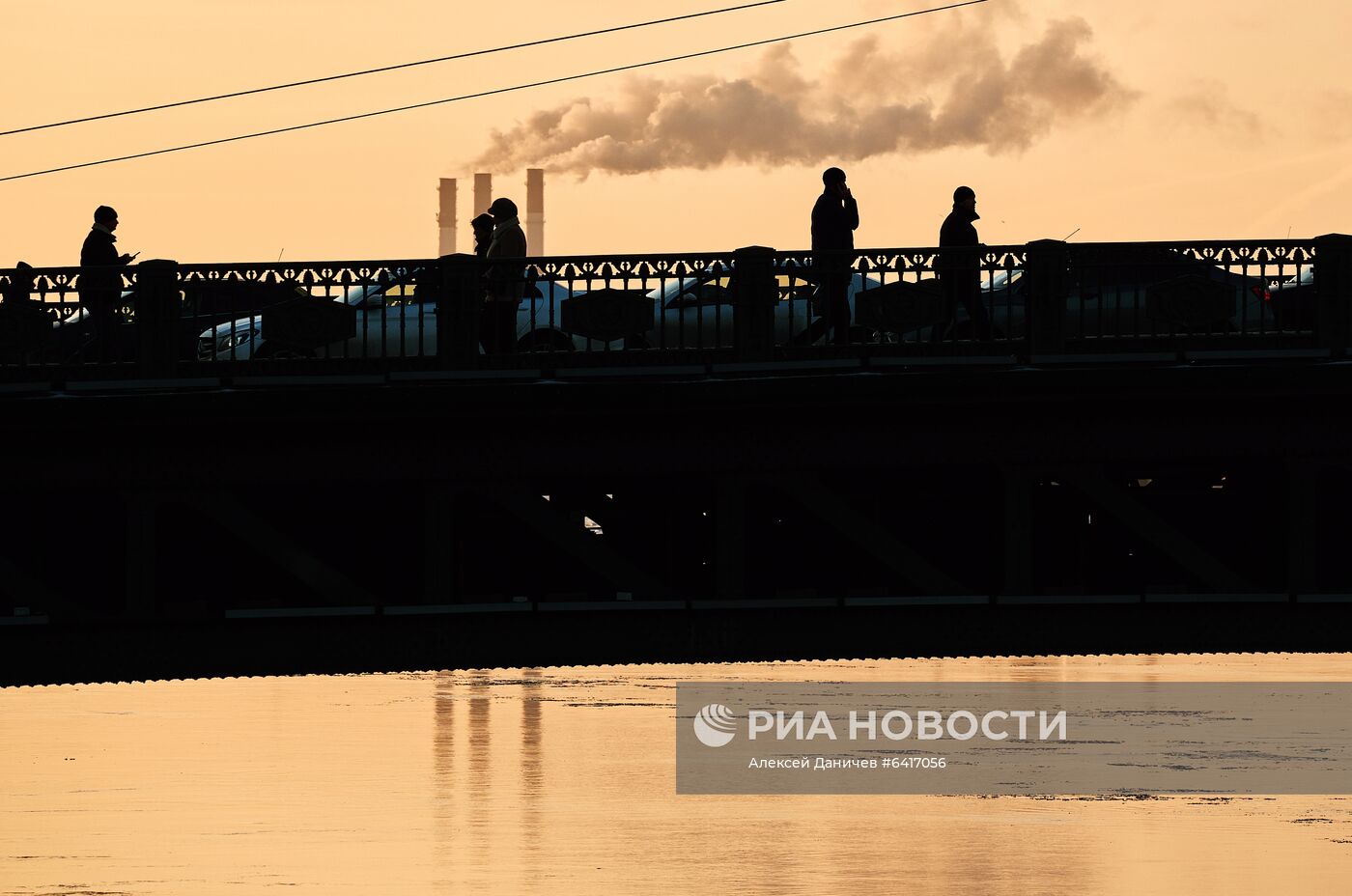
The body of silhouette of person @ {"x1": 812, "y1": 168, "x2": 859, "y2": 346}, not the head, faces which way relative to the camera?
to the viewer's right

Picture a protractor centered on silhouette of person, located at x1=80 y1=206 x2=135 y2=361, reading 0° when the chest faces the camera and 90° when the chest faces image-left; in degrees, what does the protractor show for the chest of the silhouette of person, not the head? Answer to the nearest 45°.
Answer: approximately 270°

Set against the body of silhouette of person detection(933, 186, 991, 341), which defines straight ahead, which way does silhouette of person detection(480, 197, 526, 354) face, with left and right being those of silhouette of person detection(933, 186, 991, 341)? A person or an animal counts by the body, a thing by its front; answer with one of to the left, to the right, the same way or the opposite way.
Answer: the opposite way

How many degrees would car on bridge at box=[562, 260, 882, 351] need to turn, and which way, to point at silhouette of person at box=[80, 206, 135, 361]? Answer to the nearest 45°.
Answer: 0° — it already faces them

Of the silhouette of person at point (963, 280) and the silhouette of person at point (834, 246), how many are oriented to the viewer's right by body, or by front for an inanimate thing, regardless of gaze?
2

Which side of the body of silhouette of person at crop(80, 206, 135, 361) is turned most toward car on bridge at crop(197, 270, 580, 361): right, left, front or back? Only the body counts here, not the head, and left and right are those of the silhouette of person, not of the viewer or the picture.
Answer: front

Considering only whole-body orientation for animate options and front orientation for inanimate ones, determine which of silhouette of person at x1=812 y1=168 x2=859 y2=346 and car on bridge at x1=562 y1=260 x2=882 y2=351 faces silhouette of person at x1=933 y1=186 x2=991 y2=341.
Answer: silhouette of person at x1=812 y1=168 x2=859 y2=346

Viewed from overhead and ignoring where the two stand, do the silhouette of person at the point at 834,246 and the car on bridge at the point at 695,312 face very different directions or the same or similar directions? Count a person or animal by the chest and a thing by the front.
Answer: very different directions

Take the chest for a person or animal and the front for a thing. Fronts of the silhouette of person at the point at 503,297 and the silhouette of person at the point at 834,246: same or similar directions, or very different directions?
very different directions

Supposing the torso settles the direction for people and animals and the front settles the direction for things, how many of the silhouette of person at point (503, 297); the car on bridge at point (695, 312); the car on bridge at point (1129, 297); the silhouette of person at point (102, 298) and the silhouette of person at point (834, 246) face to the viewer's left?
3

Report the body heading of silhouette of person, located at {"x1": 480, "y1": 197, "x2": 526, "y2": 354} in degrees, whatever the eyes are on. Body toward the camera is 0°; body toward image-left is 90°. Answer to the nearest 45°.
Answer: approximately 90°

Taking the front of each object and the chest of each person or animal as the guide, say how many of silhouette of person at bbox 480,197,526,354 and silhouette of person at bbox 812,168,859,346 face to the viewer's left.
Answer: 1

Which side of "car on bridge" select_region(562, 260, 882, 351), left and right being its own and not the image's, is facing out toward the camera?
left
